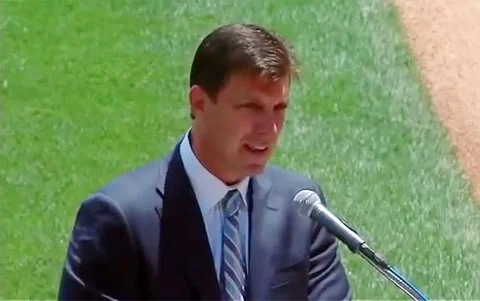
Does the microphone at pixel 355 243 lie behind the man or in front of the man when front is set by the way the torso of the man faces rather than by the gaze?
in front

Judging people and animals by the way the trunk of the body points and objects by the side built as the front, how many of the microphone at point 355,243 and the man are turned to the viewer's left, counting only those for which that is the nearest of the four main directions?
1

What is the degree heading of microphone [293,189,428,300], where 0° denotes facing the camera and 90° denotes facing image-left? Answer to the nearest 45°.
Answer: approximately 90°

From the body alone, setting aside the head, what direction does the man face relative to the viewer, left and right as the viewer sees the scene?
facing the viewer and to the right of the viewer

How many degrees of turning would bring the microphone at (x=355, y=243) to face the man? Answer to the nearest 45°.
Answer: approximately 45° to its right

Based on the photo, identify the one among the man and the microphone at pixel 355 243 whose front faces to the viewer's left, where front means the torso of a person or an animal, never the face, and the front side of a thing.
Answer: the microphone

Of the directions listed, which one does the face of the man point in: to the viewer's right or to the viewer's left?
to the viewer's right

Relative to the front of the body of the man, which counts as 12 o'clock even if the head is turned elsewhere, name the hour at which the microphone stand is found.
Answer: The microphone stand is roughly at 12 o'clock from the man.
